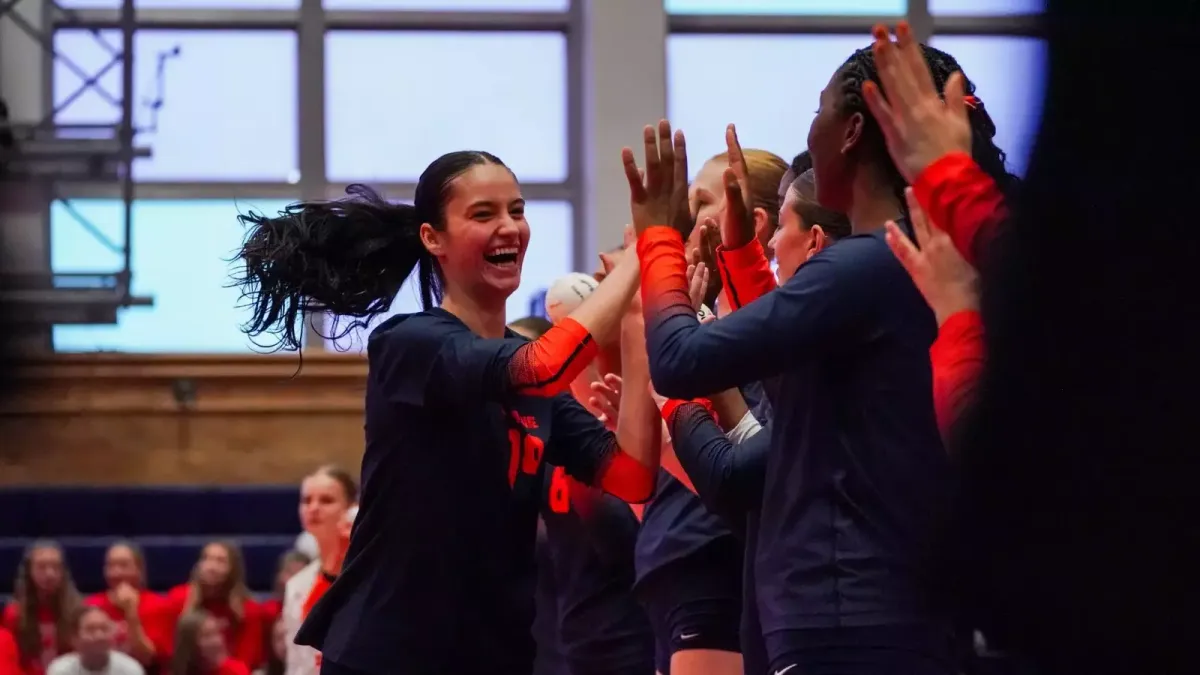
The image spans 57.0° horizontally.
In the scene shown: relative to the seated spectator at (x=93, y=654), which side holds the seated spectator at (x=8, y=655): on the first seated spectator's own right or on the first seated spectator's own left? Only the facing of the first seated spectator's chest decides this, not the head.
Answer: on the first seated spectator's own right

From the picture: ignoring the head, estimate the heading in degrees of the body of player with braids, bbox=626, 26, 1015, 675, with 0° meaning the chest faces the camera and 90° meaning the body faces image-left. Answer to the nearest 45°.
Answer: approximately 90°

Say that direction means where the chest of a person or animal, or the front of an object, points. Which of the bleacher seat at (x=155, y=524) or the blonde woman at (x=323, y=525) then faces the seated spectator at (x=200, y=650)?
the bleacher seat

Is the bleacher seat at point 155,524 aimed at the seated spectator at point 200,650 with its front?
yes

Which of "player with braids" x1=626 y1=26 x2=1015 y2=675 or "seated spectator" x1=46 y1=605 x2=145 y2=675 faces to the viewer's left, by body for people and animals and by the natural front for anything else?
the player with braids

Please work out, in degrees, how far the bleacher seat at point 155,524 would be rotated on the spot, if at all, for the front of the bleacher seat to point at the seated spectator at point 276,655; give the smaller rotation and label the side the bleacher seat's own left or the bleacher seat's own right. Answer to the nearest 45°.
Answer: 0° — it already faces them

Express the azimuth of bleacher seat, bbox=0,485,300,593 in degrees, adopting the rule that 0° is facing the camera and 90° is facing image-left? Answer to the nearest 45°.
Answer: approximately 0°

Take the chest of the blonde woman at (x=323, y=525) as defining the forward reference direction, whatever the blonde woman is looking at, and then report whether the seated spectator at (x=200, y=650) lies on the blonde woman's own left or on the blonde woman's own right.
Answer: on the blonde woman's own right

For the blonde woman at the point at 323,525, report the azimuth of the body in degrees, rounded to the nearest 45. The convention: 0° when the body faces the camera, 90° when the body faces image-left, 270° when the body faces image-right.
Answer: approximately 45°
